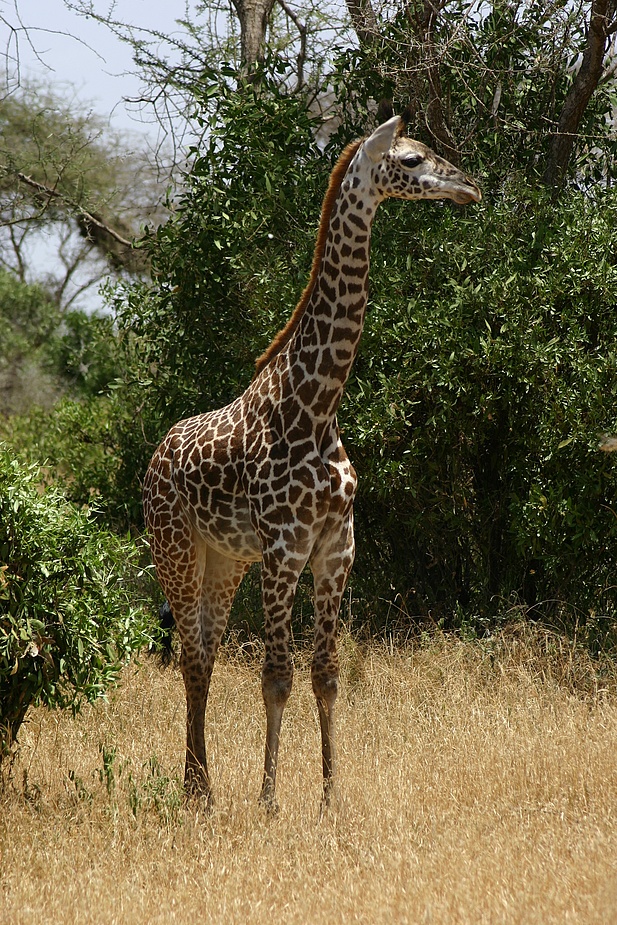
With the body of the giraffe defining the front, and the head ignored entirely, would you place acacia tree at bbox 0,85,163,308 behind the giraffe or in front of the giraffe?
behind

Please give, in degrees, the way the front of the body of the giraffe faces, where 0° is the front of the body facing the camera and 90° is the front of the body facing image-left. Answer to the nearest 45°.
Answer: approximately 315°
